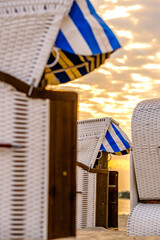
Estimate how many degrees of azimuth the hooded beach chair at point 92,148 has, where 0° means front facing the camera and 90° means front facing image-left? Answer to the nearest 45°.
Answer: approximately 270°

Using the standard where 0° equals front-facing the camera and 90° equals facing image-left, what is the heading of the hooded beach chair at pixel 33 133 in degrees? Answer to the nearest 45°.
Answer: approximately 270°

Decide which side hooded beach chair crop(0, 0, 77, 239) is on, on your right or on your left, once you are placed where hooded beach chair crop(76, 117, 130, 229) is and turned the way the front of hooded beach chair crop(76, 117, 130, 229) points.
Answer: on your right

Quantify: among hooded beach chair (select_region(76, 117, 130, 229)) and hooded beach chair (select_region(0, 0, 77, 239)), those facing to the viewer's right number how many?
2

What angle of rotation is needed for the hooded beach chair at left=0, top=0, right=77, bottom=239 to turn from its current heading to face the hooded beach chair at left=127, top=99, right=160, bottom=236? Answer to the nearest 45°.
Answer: approximately 45° to its left
